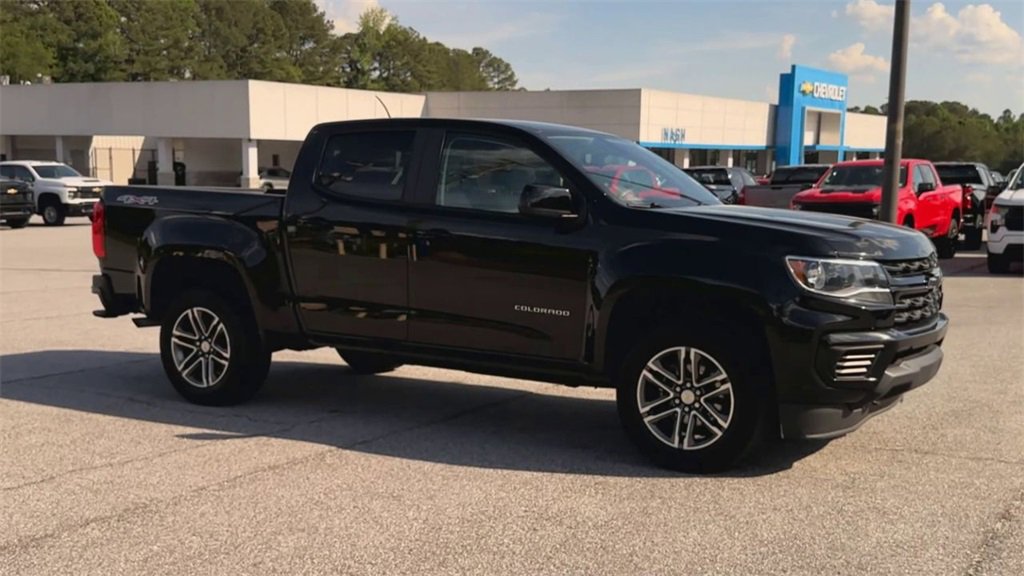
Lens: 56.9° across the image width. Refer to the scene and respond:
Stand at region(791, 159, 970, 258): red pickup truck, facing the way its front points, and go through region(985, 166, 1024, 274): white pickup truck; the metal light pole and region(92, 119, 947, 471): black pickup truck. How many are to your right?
0

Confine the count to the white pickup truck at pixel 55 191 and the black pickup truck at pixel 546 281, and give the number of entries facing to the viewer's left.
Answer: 0

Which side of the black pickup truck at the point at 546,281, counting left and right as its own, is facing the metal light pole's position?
left

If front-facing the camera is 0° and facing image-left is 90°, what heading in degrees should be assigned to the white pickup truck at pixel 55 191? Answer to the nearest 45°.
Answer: approximately 315°

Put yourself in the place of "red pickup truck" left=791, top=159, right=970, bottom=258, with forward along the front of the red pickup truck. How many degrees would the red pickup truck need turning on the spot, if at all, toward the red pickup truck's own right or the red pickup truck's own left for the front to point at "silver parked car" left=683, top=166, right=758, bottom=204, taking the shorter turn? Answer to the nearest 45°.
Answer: approximately 90° to the red pickup truck's own right

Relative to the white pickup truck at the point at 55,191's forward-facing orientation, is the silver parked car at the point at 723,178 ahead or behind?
ahead

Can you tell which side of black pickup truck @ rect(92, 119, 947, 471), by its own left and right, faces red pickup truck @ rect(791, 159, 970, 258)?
left

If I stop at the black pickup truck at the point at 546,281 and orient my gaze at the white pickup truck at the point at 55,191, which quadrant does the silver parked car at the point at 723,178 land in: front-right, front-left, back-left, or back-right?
front-right

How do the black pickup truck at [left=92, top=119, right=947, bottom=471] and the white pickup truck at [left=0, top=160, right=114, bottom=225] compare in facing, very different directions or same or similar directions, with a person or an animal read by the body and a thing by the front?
same or similar directions

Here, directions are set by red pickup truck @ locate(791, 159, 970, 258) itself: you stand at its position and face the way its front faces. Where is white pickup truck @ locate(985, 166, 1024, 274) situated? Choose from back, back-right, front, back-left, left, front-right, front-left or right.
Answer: left

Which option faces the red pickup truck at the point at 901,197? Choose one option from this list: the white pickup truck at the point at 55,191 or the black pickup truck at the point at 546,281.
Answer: the white pickup truck

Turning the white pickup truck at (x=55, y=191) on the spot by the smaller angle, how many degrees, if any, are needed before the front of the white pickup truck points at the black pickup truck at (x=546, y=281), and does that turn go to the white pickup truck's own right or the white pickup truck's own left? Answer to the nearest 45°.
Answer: approximately 45° to the white pickup truck's own right

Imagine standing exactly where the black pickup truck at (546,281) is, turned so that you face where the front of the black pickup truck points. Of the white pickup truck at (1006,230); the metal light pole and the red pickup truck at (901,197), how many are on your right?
0

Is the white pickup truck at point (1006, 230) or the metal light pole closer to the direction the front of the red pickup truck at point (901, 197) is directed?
the metal light pole

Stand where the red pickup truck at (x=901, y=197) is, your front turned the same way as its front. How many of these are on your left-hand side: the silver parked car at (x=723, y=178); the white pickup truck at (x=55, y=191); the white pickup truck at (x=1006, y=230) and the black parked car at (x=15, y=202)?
1

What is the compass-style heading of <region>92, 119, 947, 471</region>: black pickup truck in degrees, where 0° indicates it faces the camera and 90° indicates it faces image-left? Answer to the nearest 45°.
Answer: approximately 315°

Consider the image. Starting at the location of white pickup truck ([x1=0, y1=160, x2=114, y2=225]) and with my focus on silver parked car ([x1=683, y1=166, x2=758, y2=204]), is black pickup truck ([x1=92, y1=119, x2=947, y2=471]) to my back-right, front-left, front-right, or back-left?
front-right

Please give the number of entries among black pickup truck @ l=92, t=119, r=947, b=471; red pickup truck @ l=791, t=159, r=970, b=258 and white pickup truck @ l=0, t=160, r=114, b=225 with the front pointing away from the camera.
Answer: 0

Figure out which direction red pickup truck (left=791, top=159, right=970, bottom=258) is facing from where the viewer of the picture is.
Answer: facing the viewer and to the left of the viewer

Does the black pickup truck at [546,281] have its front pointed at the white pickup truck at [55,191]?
no

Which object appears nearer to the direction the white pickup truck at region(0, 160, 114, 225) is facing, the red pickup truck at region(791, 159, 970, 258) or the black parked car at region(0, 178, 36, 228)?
the red pickup truck

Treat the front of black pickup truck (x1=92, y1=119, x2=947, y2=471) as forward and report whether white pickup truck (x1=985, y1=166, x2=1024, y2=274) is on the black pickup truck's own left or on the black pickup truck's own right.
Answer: on the black pickup truck's own left

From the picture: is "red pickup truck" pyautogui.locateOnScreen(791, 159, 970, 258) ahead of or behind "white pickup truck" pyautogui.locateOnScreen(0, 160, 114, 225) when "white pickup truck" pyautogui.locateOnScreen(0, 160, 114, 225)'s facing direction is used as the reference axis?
ahead
